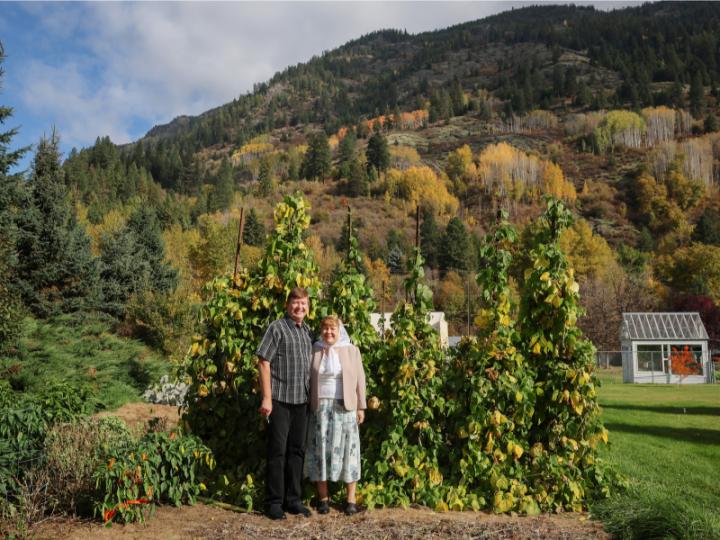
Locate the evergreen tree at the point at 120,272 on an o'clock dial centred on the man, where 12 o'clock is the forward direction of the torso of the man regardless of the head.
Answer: The evergreen tree is roughly at 5 o'clock from the man.

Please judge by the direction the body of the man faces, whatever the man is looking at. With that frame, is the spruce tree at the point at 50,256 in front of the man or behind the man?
behind

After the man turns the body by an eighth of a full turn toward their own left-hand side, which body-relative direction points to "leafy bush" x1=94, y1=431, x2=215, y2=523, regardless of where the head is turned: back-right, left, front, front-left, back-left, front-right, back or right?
back

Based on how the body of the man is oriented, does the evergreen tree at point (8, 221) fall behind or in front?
behind

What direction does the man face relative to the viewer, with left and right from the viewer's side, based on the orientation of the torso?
facing the viewer and to the right of the viewer

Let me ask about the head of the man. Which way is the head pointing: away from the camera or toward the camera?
toward the camera

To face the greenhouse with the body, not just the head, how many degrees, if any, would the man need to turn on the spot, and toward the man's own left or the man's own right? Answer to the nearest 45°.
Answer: approximately 90° to the man's own left

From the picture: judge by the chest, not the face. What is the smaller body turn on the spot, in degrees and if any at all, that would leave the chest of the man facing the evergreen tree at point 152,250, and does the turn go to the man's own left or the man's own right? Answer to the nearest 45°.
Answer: approximately 135° to the man's own left
